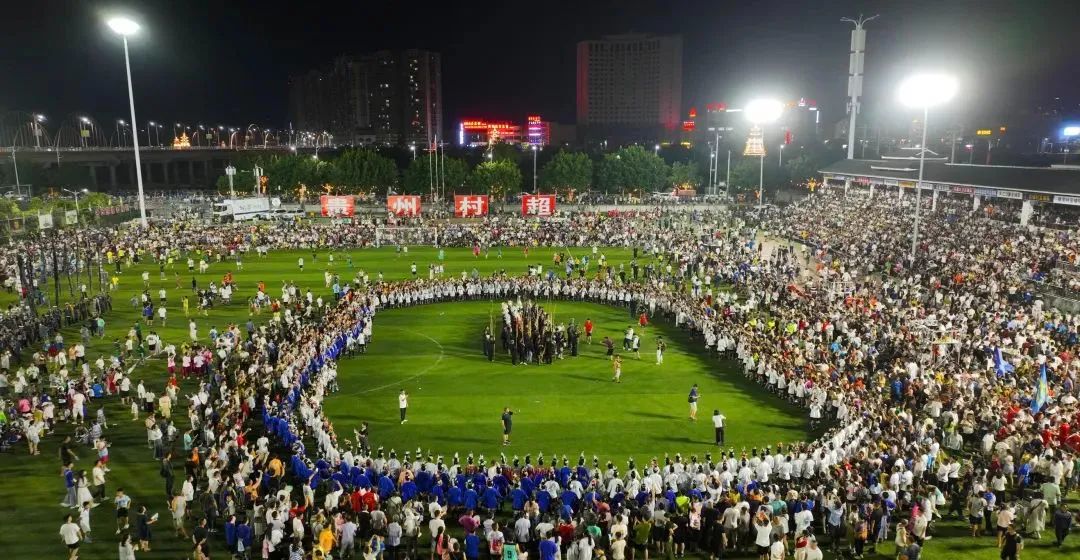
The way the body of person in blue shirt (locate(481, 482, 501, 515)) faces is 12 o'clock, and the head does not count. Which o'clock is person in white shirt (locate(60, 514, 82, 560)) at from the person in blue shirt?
The person in white shirt is roughly at 9 o'clock from the person in blue shirt.

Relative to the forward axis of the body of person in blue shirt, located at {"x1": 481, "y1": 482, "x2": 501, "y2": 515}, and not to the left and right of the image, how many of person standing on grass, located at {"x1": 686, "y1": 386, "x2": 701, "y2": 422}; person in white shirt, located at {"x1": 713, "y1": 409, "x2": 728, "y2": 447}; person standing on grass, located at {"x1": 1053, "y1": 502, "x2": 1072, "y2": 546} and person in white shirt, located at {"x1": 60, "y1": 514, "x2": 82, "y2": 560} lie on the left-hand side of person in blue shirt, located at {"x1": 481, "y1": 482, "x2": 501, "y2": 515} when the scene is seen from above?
1

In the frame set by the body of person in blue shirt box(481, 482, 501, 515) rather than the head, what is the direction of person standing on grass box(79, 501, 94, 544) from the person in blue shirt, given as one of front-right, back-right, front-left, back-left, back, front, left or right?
left

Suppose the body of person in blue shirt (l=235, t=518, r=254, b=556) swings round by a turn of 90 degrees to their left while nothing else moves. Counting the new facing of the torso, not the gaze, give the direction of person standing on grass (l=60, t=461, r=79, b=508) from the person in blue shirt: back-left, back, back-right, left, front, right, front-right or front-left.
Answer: front-right

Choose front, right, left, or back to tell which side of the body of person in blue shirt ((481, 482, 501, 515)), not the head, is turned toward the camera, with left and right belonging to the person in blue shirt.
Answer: back

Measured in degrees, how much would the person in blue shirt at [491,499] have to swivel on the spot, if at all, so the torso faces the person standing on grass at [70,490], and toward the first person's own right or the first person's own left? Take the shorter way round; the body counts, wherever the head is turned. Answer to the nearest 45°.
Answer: approximately 90° to the first person's own left

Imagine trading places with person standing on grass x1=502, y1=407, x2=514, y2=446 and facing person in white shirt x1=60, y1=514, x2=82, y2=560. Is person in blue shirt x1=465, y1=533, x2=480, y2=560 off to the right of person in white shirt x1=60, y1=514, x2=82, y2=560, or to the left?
left

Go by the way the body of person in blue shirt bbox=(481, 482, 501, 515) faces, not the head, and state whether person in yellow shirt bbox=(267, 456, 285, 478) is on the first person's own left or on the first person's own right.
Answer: on the first person's own left

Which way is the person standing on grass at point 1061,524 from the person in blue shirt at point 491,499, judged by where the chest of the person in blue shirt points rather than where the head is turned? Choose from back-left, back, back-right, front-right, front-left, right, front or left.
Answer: right

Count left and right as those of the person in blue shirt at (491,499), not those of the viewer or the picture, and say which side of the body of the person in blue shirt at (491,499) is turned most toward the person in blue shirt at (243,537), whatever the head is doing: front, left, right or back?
left

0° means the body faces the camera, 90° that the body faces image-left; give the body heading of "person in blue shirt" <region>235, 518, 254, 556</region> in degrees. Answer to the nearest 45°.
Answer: approximately 180°

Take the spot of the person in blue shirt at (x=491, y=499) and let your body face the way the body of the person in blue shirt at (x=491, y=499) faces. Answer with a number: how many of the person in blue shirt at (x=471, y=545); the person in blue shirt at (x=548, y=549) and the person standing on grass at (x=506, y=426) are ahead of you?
1
